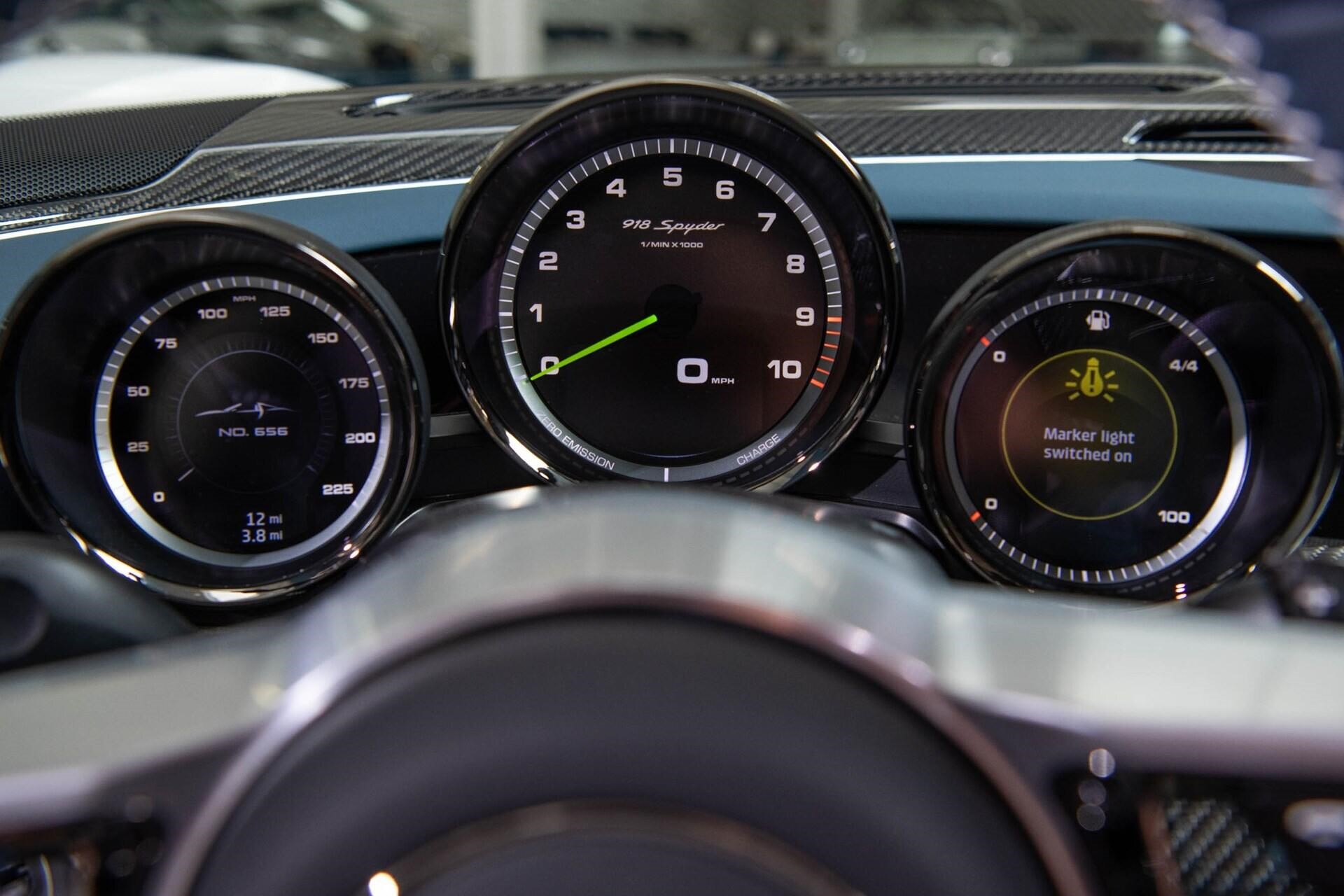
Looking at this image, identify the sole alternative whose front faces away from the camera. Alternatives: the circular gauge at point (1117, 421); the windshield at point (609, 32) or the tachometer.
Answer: the windshield

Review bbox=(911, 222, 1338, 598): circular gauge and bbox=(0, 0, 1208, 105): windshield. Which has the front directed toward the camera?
the circular gauge

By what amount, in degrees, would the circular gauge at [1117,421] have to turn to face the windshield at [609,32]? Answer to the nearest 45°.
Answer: approximately 135° to its right

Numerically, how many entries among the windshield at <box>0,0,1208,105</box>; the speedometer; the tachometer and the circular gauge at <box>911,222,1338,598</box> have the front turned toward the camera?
3

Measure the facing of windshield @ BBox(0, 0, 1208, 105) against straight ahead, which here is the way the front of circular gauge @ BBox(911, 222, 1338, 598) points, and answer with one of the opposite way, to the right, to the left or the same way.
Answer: the opposite way

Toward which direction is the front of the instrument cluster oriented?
toward the camera

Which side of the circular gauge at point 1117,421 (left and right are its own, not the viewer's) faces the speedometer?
right

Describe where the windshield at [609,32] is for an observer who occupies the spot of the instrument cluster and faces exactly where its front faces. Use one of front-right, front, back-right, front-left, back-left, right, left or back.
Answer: back

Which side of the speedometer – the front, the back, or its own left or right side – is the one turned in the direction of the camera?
front

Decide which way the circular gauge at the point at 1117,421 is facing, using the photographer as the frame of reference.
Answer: facing the viewer

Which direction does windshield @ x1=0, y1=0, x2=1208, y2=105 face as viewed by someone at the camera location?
facing away from the viewer
